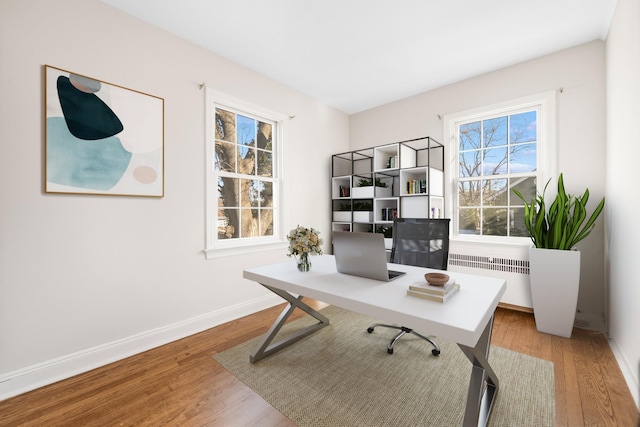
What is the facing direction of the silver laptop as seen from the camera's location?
facing away from the viewer and to the right of the viewer

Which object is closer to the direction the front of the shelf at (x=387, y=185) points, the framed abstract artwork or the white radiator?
the framed abstract artwork

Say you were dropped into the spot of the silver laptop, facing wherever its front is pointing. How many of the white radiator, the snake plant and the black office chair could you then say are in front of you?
3

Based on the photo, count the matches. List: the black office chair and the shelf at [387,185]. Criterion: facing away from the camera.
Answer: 0

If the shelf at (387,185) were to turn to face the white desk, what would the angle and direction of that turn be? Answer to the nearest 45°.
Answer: approximately 45° to its left

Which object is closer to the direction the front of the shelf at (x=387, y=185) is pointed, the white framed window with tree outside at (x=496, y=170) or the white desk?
the white desk

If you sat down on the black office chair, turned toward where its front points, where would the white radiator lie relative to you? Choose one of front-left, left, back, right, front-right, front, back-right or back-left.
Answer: back

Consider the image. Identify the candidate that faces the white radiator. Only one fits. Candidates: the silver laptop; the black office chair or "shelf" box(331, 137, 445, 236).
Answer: the silver laptop

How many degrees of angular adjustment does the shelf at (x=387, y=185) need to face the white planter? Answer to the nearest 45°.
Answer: approximately 90° to its left

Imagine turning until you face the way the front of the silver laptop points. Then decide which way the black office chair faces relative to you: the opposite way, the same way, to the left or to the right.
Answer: the opposite way

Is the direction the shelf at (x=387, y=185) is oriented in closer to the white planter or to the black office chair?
the black office chair

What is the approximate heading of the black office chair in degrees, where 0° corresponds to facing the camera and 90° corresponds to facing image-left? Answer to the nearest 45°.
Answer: approximately 45°

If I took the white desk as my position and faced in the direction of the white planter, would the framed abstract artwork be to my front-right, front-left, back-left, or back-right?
back-left
